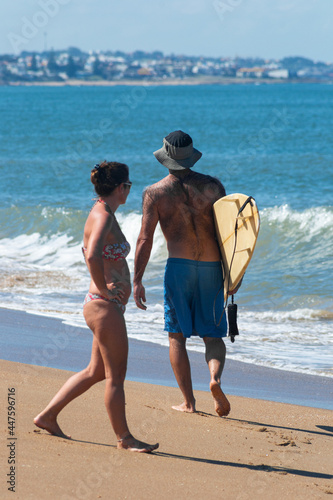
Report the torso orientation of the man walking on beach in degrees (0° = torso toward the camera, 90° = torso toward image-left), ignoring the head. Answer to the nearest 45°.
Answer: approximately 180°

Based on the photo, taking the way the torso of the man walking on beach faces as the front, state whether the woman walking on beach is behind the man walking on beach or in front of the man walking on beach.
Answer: behind

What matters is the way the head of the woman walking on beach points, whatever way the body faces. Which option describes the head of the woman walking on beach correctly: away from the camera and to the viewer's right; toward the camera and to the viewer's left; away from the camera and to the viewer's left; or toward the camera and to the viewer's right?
away from the camera and to the viewer's right

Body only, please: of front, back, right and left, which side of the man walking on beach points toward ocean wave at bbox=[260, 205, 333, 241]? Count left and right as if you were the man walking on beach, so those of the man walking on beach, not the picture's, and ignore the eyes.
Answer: front

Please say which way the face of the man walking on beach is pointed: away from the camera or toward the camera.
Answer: away from the camera
